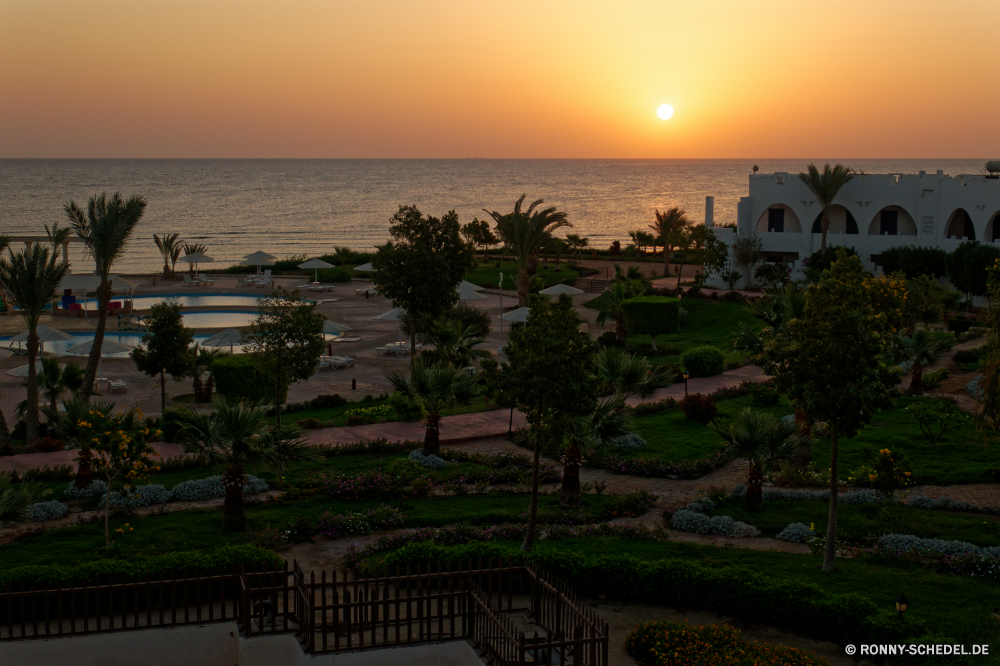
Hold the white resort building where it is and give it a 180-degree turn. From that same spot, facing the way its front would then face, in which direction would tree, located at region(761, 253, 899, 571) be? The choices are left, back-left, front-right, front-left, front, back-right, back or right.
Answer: back

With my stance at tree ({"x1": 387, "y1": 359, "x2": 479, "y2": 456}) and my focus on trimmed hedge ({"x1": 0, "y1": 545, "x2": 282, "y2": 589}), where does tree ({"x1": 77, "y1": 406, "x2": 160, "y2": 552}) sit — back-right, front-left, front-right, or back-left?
front-right

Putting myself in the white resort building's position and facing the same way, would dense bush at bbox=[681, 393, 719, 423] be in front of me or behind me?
in front

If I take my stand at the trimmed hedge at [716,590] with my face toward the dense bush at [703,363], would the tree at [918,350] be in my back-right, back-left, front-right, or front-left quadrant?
front-right

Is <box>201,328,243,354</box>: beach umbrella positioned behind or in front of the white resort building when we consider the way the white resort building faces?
in front

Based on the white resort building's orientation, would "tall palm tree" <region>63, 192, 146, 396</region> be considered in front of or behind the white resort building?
in front

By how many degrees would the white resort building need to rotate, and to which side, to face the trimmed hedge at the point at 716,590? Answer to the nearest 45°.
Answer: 0° — it already faces it

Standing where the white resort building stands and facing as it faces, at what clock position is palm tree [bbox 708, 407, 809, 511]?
The palm tree is roughly at 12 o'clock from the white resort building.

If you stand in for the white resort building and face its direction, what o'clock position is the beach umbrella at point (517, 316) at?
The beach umbrella is roughly at 1 o'clock from the white resort building.

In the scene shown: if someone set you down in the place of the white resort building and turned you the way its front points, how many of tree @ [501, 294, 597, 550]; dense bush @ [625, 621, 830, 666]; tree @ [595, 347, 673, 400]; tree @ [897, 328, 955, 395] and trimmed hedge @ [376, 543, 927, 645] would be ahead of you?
5

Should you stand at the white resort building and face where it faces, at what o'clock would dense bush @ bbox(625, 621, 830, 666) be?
The dense bush is roughly at 12 o'clock from the white resort building.

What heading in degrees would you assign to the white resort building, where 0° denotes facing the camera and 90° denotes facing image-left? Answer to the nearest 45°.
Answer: approximately 0°

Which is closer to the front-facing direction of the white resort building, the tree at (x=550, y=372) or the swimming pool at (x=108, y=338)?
the tree

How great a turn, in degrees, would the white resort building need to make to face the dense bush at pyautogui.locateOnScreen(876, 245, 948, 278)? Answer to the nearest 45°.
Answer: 0° — it already faces it

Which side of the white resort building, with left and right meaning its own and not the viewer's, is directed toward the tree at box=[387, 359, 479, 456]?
front

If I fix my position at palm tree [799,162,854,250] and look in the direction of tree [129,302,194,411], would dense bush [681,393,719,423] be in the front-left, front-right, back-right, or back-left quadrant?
front-left
